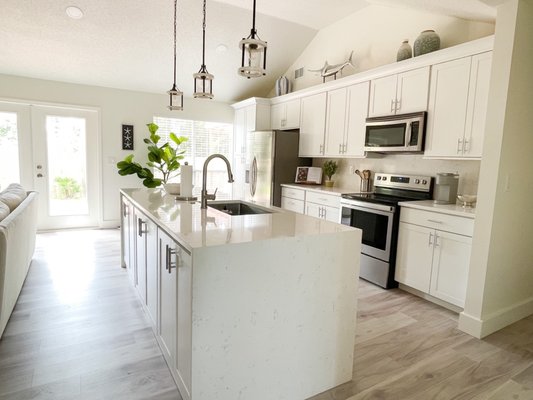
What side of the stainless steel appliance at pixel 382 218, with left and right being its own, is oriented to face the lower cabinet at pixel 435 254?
left

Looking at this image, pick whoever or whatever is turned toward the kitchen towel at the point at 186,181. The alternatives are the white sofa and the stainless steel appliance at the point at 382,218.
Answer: the stainless steel appliance

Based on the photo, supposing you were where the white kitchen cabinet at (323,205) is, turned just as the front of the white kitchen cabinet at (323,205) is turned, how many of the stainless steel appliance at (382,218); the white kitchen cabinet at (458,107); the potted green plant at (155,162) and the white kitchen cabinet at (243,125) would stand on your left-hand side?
2

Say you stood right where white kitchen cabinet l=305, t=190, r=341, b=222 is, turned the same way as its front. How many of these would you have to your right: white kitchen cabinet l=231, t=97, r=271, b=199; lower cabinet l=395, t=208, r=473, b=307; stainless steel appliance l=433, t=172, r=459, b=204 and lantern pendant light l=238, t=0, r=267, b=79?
1

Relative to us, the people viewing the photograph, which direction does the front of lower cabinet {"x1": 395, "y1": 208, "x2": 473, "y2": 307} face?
facing the viewer and to the left of the viewer

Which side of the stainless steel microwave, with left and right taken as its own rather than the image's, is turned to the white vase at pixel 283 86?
right

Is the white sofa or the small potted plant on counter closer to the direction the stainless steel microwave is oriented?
the white sofa

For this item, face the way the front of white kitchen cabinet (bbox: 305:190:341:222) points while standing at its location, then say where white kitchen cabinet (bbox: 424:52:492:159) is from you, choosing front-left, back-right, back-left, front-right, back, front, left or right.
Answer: left

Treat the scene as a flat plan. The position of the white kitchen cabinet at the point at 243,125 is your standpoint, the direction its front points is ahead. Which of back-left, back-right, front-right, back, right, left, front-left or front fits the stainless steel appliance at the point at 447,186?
left

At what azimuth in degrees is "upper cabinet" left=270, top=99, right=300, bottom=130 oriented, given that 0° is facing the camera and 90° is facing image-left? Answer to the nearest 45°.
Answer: approximately 45°

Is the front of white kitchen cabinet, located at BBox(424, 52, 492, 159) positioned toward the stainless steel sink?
yes

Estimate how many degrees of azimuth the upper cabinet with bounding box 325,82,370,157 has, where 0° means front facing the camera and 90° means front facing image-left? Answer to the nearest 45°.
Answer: approximately 45°

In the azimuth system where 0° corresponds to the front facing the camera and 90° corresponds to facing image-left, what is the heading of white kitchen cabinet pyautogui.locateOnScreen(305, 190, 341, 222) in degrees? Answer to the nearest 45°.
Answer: approximately 45°

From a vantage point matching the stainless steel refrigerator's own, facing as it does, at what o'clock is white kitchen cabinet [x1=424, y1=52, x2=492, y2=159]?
The white kitchen cabinet is roughly at 9 o'clock from the stainless steel refrigerator.
